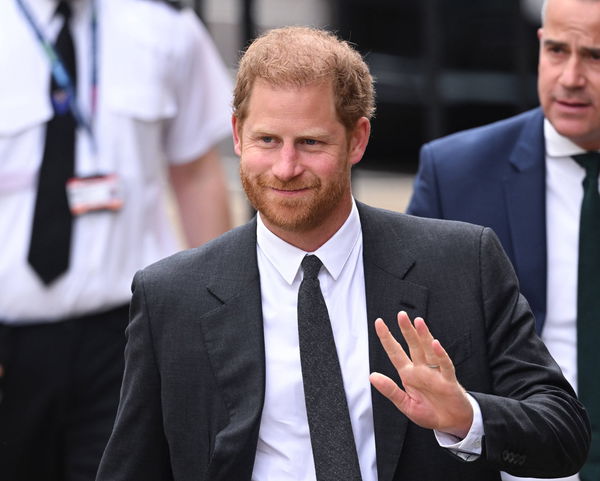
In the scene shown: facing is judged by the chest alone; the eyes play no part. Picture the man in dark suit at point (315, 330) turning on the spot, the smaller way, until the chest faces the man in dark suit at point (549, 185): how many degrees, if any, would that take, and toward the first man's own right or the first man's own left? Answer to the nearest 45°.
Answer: approximately 135° to the first man's own left

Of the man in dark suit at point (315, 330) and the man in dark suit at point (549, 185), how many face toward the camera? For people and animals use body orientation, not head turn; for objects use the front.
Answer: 2

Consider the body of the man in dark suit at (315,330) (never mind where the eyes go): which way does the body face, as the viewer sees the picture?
toward the camera

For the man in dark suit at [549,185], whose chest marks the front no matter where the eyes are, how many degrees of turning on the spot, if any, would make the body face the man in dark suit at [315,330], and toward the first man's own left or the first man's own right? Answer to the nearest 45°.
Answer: approximately 45° to the first man's own right

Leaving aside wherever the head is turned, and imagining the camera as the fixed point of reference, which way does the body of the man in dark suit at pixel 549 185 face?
toward the camera
